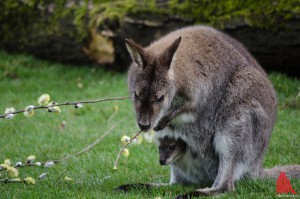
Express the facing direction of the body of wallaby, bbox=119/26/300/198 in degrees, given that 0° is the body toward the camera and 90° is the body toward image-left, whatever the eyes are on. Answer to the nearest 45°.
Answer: approximately 45°

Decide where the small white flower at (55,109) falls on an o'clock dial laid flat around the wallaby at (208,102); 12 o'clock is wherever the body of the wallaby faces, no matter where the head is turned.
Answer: The small white flower is roughly at 1 o'clock from the wallaby.
